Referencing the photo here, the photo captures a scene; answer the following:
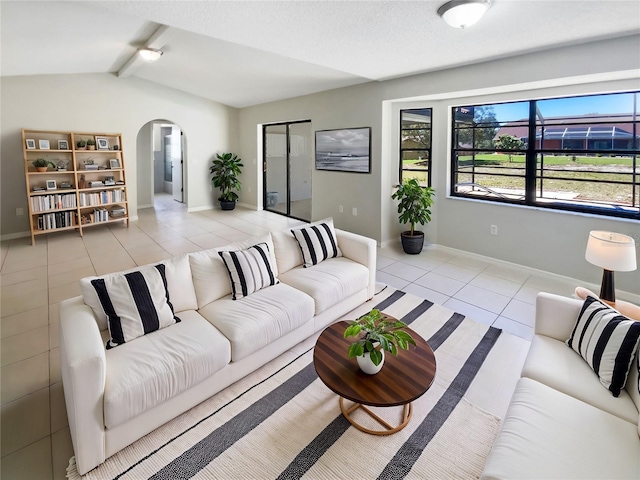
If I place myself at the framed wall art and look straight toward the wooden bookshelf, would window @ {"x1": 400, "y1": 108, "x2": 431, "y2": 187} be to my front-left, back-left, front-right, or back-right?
back-left

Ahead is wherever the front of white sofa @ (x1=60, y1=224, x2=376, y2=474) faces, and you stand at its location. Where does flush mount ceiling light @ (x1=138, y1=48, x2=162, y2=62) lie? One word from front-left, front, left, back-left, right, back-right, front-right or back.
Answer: back-left

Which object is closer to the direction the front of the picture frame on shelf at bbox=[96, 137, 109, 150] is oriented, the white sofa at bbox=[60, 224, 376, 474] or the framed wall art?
the white sofa

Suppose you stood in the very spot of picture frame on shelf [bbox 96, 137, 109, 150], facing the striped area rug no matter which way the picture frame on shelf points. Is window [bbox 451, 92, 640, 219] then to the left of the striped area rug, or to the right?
left

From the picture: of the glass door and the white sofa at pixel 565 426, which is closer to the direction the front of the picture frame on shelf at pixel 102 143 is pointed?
the white sofa

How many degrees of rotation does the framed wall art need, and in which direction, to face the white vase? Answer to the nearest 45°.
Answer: approximately 45° to its left
